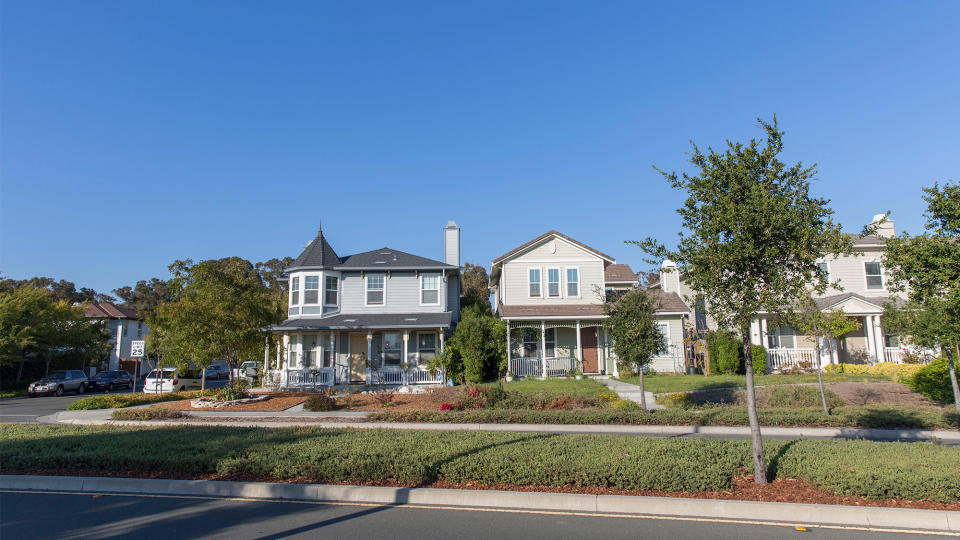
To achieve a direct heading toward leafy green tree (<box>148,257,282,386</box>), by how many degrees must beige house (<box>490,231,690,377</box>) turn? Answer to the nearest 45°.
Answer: approximately 45° to its right

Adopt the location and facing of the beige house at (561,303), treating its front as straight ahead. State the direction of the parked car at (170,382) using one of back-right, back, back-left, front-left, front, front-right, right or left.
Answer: right

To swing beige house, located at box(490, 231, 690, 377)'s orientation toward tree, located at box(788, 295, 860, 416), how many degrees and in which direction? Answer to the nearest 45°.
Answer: approximately 45° to its left

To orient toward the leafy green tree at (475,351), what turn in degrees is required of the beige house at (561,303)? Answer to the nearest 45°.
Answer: approximately 45° to its right

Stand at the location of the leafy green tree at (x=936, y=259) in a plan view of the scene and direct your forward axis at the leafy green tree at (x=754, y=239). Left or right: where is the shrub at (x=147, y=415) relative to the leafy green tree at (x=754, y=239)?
right

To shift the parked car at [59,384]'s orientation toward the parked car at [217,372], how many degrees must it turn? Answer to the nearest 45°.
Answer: approximately 180°

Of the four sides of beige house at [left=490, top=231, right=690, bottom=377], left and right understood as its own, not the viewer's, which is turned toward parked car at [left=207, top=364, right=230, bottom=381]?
right

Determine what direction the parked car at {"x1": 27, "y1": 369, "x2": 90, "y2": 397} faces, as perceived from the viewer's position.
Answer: facing the viewer and to the left of the viewer

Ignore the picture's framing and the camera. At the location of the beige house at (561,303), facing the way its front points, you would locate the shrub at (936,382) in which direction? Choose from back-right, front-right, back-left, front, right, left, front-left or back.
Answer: front-left

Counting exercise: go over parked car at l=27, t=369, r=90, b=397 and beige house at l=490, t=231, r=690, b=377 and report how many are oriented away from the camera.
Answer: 0

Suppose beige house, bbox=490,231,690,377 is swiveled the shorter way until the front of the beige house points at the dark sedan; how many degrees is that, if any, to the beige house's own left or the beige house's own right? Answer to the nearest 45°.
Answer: approximately 90° to the beige house's own right

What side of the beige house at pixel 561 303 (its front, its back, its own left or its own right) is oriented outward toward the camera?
front

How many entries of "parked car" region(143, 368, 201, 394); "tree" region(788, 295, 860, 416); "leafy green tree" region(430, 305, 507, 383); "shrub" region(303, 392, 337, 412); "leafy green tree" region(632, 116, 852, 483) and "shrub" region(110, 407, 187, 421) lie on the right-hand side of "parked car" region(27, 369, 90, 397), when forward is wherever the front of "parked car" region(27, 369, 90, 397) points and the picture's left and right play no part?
0

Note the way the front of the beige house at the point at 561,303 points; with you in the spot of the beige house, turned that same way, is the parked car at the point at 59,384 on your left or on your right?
on your right

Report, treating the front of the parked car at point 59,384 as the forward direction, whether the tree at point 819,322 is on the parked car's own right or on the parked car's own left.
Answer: on the parked car's own left
